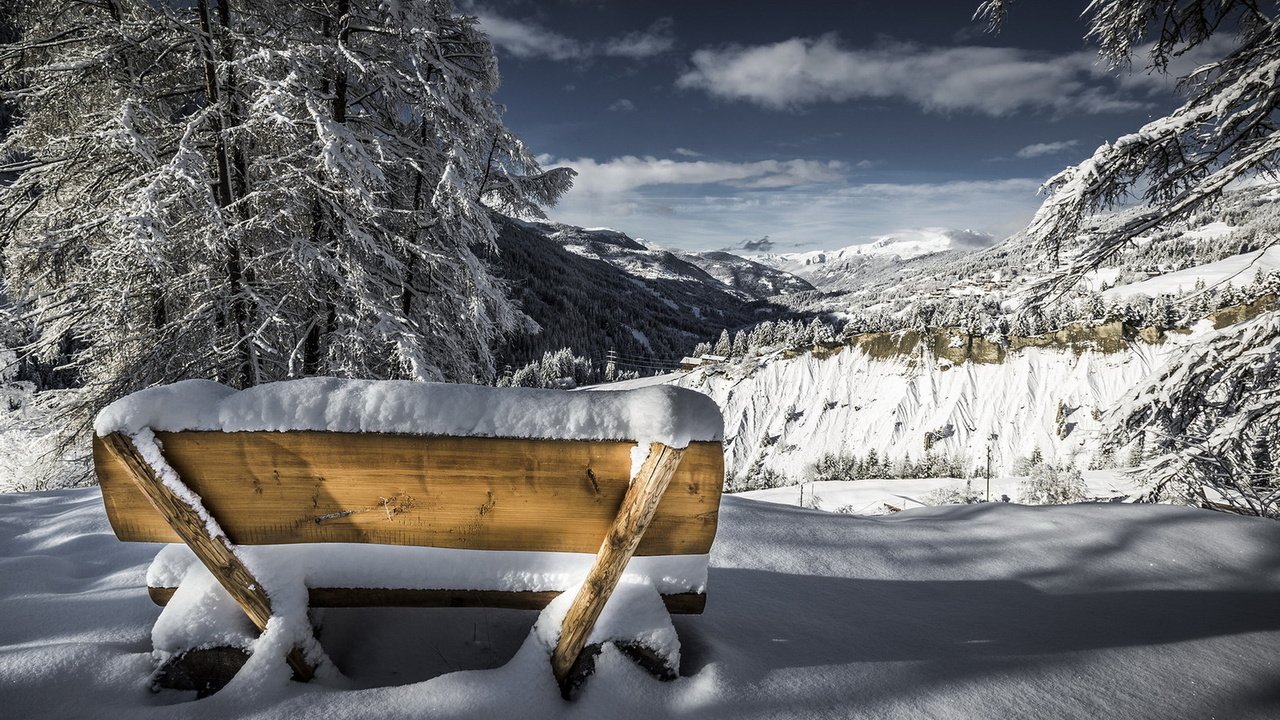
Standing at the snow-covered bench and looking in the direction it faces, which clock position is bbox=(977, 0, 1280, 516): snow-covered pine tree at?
The snow-covered pine tree is roughly at 3 o'clock from the snow-covered bench.

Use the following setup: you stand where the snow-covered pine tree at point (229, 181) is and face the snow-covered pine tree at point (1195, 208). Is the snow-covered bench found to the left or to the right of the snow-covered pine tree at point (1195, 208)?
right

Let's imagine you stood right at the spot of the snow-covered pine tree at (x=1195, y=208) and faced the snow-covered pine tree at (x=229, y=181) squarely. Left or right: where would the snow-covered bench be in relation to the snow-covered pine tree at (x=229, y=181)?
left

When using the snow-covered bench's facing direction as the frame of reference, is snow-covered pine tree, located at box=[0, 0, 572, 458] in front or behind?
in front

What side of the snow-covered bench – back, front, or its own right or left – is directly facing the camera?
back
